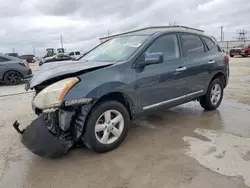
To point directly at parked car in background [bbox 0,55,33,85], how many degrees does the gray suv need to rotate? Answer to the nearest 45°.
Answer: approximately 90° to its right

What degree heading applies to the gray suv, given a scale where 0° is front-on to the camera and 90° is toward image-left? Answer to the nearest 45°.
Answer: approximately 45°

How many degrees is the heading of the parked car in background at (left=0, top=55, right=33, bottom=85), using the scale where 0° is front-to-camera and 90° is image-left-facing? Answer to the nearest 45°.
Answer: approximately 90°
